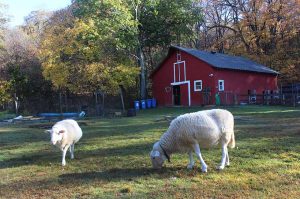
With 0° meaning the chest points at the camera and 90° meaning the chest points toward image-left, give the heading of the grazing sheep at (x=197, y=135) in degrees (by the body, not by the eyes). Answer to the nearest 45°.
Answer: approximately 90°

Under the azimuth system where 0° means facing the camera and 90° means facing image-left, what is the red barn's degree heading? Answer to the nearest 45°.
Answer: approximately 45°

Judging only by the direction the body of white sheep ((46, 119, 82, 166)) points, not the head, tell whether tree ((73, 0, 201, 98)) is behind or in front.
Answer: behind

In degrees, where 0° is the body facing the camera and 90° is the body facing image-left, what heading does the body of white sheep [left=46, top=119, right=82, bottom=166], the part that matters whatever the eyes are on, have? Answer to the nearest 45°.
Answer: approximately 45°

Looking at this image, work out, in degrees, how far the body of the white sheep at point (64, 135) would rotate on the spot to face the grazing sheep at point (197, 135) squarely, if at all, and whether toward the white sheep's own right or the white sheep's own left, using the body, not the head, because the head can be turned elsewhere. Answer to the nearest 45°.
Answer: approximately 90° to the white sheep's own left

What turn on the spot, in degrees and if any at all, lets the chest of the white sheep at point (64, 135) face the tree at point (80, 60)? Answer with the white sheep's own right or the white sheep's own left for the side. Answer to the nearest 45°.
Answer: approximately 135° to the white sheep's own right
